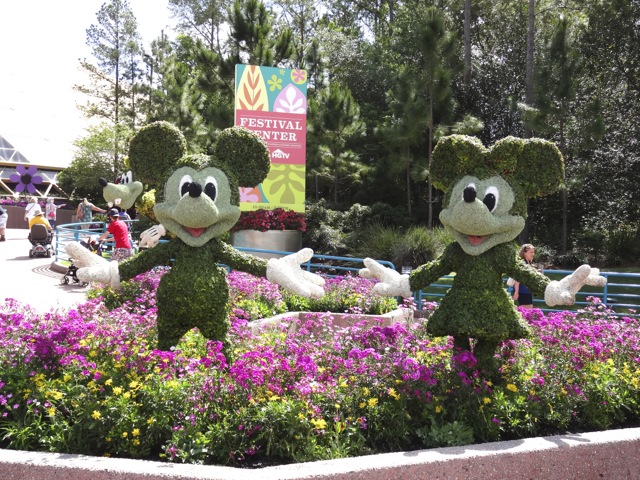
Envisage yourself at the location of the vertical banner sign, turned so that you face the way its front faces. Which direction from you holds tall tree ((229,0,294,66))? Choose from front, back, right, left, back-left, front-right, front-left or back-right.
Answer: back

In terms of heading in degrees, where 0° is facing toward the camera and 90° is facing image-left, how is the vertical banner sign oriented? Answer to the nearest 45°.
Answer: approximately 0°

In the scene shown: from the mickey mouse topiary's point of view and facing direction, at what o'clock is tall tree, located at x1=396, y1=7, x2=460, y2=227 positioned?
The tall tree is roughly at 7 o'clock from the mickey mouse topiary.

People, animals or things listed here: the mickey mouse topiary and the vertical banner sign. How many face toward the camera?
2

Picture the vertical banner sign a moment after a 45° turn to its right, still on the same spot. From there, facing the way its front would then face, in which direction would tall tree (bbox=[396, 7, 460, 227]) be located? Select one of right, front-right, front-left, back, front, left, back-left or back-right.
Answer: back

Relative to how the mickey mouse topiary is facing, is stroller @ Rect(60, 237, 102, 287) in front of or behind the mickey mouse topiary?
behind

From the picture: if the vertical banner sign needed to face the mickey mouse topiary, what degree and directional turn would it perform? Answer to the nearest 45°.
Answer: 0° — it already faces it

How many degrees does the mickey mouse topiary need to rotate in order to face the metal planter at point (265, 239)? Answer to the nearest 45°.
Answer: approximately 180°

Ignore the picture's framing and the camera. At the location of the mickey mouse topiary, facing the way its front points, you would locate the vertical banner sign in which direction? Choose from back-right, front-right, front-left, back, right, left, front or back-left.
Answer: back

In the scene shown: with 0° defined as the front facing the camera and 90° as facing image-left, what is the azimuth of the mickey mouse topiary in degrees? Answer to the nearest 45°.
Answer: approximately 0°

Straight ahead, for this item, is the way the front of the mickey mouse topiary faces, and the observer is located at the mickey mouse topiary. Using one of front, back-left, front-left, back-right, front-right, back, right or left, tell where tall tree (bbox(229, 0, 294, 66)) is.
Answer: back
